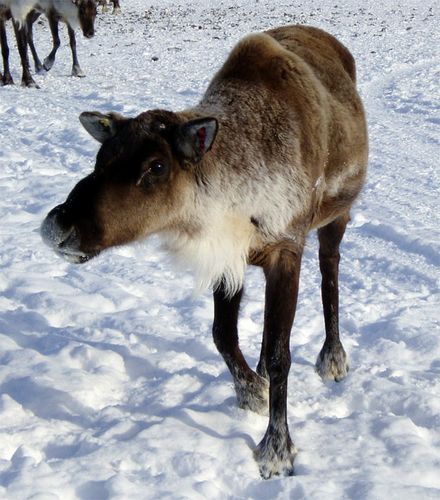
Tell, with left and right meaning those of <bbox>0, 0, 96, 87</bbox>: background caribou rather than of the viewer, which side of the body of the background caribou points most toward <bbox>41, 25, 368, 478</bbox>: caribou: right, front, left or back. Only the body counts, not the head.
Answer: right

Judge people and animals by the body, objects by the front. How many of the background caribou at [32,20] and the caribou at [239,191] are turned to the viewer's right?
1

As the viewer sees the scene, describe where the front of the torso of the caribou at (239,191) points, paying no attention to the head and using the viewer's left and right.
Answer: facing the viewer and to the left of the viewer

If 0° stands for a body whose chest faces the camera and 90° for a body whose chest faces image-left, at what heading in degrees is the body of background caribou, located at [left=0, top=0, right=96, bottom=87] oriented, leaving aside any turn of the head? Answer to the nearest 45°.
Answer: approximately 270°

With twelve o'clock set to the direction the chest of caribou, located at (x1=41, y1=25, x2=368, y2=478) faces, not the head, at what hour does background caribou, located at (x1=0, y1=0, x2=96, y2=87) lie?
The background caribou is roughly at 4 o'clock from the caribou.
